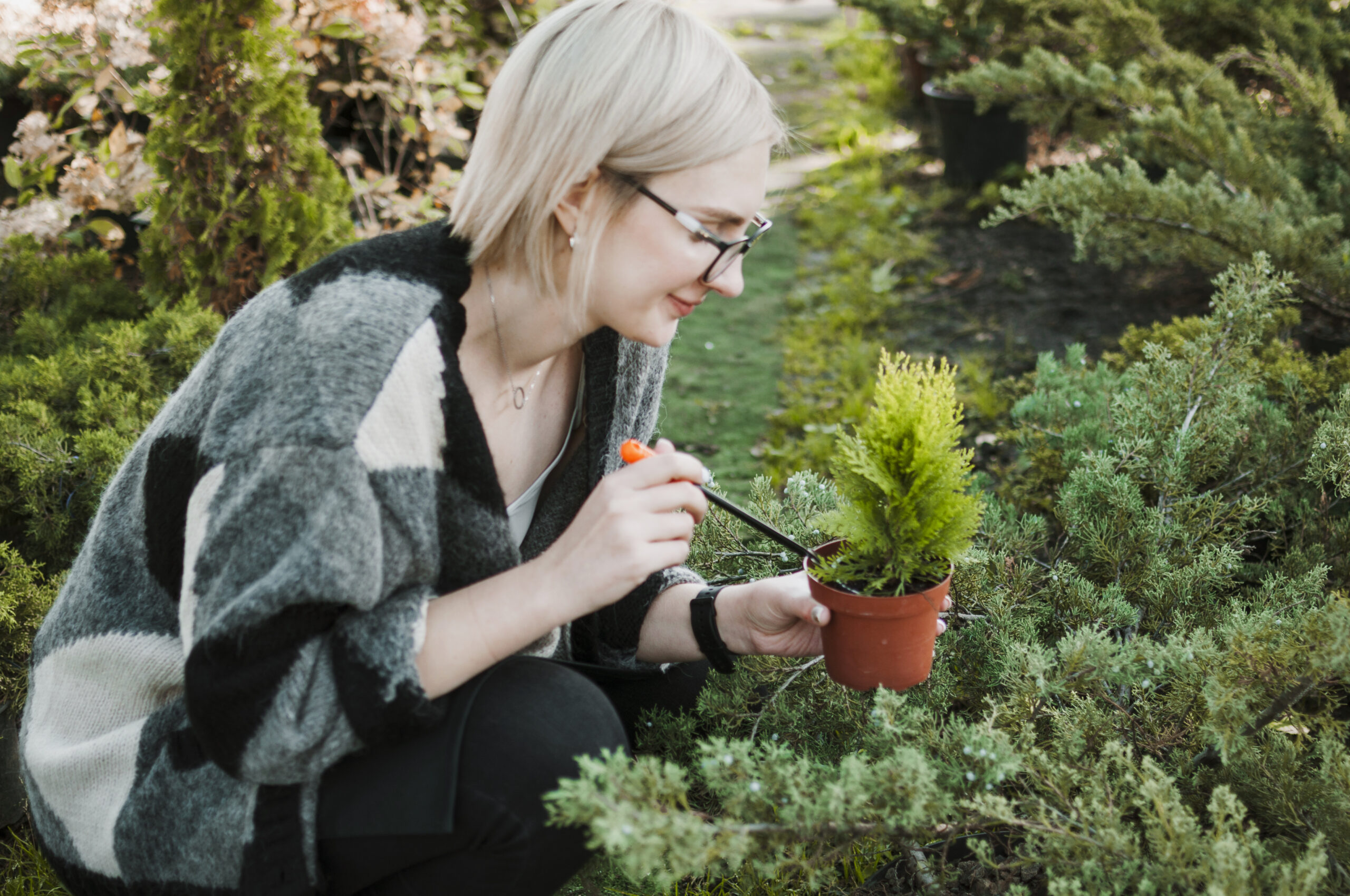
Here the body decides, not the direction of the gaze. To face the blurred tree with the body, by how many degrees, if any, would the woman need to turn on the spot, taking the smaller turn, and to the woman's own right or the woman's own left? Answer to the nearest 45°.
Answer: approximately 90° to the woman's own left

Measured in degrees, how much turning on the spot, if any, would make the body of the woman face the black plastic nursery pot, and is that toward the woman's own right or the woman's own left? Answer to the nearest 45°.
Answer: approximately 45° to the woman's own left

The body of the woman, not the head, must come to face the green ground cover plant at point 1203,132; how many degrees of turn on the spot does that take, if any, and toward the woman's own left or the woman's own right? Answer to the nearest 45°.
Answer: approximately 45° to the woman's own left

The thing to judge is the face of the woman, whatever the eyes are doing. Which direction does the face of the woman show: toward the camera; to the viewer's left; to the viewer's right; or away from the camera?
to the viewer's right

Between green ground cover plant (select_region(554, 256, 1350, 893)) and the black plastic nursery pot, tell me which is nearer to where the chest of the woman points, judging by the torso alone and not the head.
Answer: the green ground cover plant

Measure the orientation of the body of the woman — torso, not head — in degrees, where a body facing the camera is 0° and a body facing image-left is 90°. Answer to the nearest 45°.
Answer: approximately 270°
